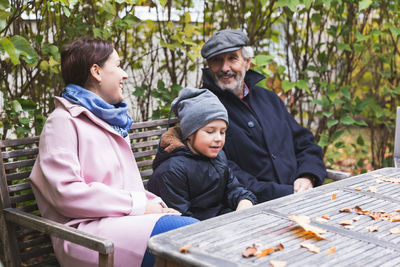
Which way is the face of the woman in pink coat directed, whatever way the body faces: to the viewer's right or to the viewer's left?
to the viewer's right

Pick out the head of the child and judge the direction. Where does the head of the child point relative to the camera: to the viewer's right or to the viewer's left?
to the viewer's right

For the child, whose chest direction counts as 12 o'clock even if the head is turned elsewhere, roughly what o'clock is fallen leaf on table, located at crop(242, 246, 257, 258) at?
The fallen leaf on table is roughly at 1 o'clock from the child.

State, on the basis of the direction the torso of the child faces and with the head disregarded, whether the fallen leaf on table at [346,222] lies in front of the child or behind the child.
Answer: in front

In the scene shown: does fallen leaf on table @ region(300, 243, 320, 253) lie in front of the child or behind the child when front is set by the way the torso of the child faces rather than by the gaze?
in front

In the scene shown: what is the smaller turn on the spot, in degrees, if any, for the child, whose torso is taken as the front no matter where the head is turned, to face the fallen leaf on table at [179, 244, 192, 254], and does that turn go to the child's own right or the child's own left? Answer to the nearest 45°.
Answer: approximately 45° to the child's own right

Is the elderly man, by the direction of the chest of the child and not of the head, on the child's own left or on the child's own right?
on the child's own left

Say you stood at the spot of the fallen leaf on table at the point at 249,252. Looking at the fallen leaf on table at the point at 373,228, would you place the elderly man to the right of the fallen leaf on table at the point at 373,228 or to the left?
left
